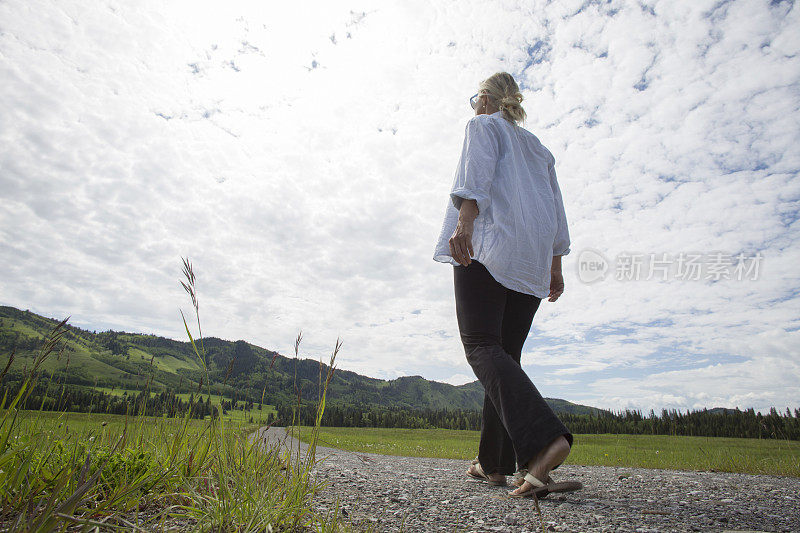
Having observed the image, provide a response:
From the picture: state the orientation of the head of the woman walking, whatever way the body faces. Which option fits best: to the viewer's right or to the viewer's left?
to the viewer's left

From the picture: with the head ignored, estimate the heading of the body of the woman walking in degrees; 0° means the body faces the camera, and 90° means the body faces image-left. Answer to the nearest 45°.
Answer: approximately 135°
